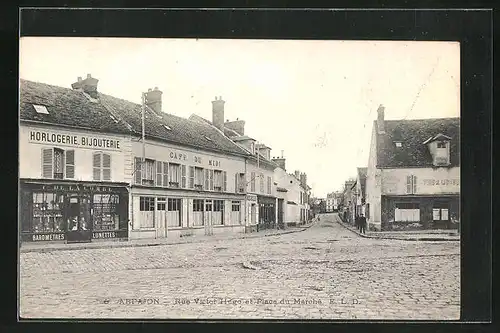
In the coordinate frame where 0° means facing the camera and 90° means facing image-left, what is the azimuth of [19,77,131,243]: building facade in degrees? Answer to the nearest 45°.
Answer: approximately 315°
